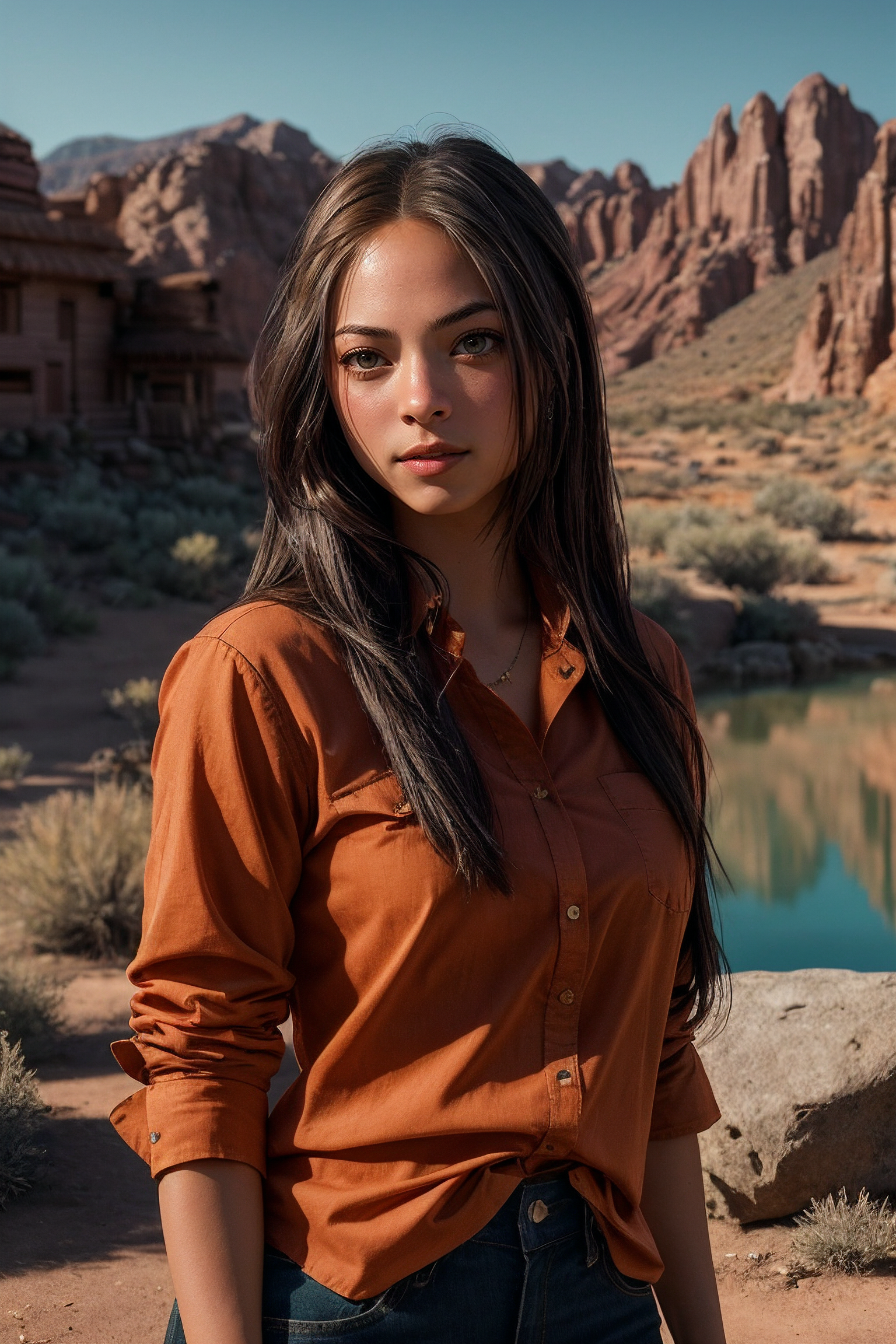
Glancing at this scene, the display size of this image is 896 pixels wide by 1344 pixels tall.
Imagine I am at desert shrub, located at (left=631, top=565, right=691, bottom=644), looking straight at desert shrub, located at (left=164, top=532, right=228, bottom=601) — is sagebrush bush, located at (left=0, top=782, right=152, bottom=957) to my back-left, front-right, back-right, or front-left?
front-left

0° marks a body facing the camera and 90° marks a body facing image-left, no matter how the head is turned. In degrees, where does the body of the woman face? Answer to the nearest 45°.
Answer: approximately 315°

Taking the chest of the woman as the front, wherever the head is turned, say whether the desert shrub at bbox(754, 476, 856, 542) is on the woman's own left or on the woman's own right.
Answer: on the woman's own left

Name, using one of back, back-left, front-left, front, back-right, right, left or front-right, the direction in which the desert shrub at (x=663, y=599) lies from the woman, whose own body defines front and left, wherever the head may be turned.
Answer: back-left

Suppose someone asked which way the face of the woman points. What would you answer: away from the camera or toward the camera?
toward the camera

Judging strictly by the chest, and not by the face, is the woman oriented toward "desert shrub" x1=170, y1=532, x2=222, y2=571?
no

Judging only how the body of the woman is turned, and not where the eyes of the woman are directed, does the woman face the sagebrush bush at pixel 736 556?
no

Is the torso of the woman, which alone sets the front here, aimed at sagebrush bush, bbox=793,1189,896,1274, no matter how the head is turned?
no

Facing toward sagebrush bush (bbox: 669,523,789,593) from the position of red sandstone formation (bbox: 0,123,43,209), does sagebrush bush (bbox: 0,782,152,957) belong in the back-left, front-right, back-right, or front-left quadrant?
front-right

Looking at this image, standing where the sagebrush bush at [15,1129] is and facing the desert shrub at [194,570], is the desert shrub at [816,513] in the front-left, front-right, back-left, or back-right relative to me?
front-right

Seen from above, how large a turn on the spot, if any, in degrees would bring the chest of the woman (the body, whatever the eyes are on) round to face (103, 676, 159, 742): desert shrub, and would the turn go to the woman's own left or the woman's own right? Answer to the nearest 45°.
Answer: approximately 135° to the woman's own left

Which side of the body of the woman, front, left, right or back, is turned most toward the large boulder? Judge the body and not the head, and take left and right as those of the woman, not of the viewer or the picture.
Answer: left
